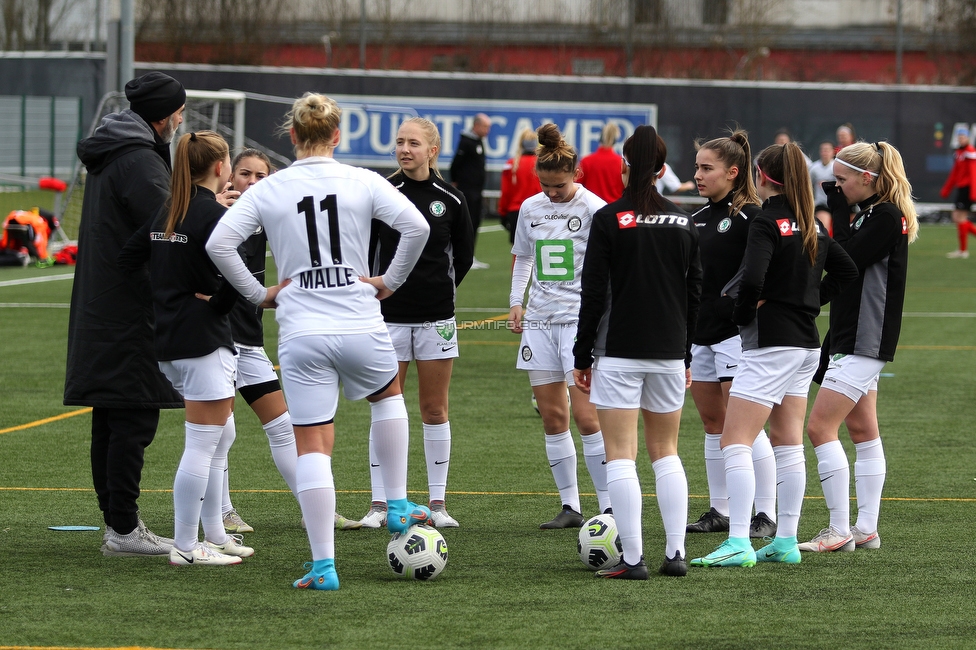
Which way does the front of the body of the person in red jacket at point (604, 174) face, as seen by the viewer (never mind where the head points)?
away from the camera

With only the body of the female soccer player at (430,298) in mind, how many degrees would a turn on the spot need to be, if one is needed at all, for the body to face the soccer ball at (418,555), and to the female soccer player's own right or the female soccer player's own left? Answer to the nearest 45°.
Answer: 0° — they already face it

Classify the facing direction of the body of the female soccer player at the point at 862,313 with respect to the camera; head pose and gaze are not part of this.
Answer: to the viewer's left

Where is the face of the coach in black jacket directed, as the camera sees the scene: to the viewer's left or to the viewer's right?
to the viewer's right

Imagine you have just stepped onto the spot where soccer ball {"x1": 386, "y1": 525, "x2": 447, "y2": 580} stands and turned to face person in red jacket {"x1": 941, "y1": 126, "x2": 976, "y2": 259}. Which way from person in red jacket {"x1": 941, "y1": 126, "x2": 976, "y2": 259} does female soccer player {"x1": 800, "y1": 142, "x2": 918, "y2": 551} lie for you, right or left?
right

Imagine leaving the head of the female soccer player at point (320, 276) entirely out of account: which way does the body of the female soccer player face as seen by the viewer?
away from the camera

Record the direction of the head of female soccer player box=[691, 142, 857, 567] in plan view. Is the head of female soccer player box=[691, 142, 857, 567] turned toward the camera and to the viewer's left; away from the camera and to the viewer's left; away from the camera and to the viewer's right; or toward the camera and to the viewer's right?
away from the camera and to the viewer's left

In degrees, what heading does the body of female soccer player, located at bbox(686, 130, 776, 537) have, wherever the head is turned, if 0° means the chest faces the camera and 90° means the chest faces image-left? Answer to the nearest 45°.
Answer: approximately 45°

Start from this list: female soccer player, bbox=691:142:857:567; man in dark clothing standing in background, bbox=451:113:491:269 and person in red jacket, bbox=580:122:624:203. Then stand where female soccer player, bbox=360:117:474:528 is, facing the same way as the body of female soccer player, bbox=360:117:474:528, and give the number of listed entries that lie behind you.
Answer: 2

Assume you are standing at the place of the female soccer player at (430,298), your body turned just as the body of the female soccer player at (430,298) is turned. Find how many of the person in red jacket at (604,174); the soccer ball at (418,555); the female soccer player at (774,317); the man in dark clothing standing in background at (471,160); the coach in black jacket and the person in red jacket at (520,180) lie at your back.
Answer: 3
